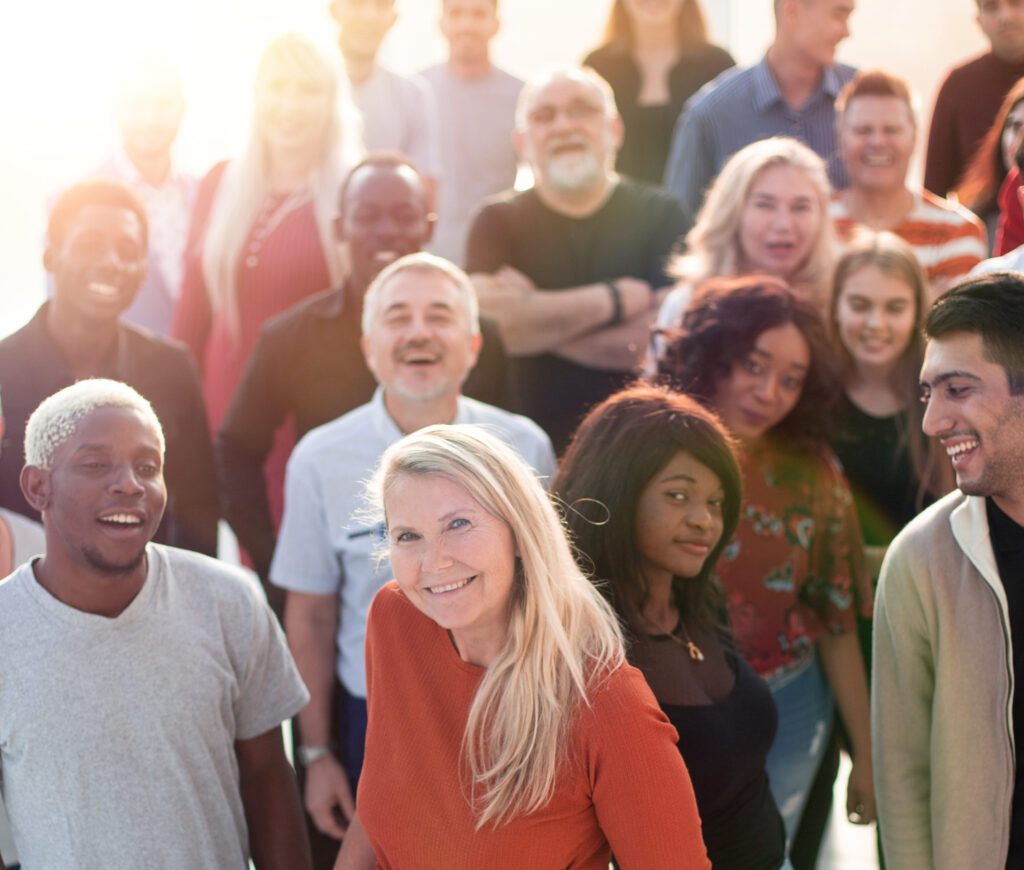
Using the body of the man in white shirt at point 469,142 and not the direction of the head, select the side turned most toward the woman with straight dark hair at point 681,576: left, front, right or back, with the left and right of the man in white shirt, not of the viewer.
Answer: front

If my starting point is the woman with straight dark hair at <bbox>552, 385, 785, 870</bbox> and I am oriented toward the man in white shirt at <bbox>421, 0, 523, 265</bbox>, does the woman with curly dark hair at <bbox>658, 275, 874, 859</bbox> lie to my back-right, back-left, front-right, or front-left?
front-right

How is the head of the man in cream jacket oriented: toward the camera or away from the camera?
toward the camera

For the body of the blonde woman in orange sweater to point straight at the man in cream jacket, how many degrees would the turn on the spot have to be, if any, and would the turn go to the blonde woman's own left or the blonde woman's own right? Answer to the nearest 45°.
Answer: approximately 135° to the blonde woman's own left

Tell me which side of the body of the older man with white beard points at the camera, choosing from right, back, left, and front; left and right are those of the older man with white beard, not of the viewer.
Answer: front

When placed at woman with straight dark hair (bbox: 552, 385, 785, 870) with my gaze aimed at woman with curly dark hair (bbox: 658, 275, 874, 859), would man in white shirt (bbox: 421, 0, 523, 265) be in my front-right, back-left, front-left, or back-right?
front-left

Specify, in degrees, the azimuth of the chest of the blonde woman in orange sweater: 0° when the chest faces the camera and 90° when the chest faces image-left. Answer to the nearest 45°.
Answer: approximately 45°
